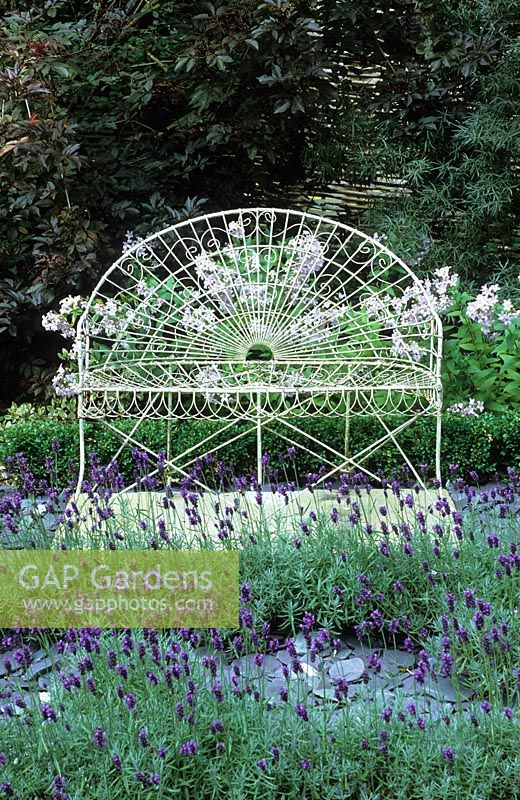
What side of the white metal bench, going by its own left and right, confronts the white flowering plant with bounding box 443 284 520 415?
left

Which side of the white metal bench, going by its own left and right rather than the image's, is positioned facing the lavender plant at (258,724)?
front

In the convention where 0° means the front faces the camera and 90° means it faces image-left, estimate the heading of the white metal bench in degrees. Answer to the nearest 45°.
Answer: approximately 0°

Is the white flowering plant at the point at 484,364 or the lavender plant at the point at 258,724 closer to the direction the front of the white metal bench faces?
the lavender plant
